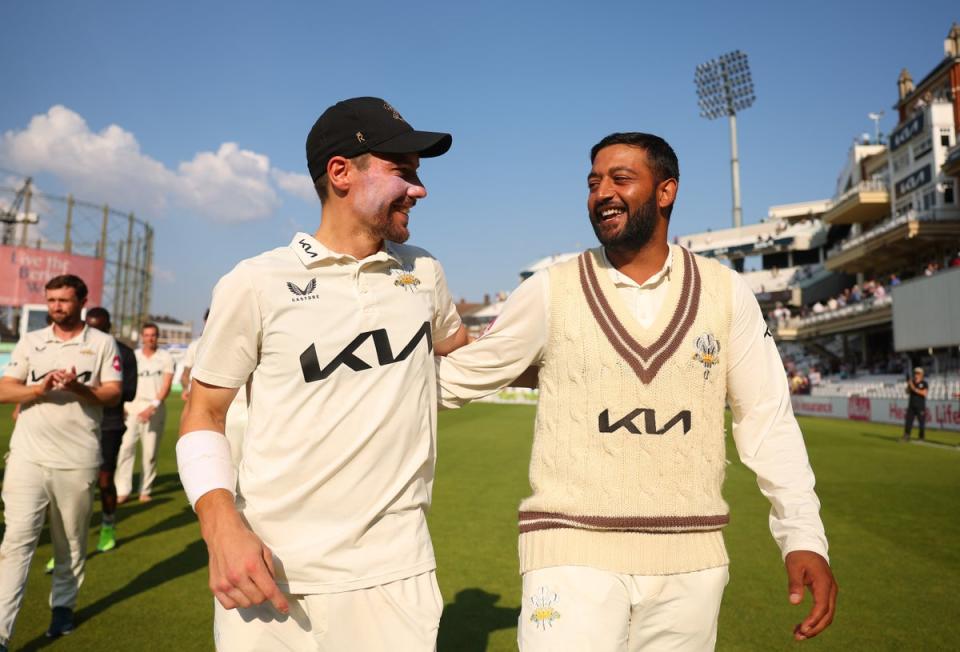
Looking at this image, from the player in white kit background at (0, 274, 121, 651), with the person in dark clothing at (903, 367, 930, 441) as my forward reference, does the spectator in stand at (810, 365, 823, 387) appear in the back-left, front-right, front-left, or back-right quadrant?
front-left

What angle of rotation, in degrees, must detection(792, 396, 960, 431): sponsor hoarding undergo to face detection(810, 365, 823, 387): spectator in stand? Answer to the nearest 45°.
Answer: approximately 135° to its right

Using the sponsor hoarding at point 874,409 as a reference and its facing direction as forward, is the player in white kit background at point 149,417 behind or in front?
in front

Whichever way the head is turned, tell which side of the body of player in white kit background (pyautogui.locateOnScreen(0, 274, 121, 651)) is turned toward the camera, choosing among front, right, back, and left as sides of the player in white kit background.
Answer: front

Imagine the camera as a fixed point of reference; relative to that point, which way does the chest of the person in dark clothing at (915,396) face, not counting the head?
toward the camera

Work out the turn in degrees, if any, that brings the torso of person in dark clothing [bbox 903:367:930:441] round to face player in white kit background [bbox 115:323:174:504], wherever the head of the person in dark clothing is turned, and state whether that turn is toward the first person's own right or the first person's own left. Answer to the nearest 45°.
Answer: approximately 45° to the first person's own right

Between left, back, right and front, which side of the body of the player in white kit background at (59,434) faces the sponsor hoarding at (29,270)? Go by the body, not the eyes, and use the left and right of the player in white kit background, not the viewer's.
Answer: back

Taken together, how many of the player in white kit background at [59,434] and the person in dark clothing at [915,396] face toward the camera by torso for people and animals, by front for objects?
2

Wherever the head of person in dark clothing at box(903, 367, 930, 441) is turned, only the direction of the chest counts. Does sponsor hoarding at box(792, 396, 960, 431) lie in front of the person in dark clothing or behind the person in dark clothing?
behind

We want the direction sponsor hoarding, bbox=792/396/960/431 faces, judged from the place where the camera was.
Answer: facing the viewer and to the left of the viewer

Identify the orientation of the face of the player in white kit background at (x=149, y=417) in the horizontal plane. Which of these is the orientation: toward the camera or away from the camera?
toward the camera
